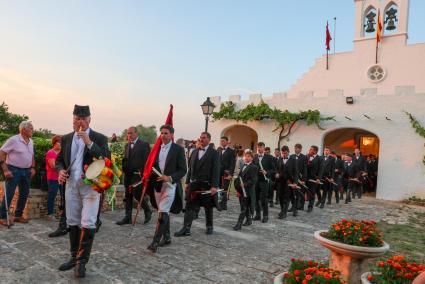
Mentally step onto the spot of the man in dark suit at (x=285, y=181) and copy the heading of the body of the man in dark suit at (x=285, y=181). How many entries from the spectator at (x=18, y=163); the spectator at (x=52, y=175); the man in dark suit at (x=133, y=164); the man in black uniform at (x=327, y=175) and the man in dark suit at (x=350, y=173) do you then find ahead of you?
3

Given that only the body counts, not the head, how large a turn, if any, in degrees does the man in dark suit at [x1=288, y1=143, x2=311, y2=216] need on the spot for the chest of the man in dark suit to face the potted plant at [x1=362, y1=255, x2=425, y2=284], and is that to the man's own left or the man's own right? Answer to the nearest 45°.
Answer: approximately 45° to the man's own left

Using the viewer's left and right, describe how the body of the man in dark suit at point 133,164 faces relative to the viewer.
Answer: facing the viewer and to the left of the viewer

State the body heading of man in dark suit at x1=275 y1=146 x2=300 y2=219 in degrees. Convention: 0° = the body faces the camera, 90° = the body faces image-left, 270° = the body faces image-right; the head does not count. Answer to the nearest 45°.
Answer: approximately 45°

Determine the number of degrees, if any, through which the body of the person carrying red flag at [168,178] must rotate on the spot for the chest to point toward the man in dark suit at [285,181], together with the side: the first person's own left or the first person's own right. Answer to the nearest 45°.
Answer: approximately 180°

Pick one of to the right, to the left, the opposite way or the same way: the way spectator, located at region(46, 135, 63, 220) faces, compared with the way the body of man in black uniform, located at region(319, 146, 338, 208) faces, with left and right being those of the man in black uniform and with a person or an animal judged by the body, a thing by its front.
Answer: the opposite way

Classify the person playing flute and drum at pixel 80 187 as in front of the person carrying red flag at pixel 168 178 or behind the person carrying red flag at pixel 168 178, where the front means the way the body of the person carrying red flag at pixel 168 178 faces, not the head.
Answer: in front

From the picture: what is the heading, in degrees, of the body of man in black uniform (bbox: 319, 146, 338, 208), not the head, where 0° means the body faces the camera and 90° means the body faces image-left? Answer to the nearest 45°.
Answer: approximately 45°

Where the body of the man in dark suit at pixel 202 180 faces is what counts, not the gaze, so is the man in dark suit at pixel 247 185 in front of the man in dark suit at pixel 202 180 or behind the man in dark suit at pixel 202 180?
behind
